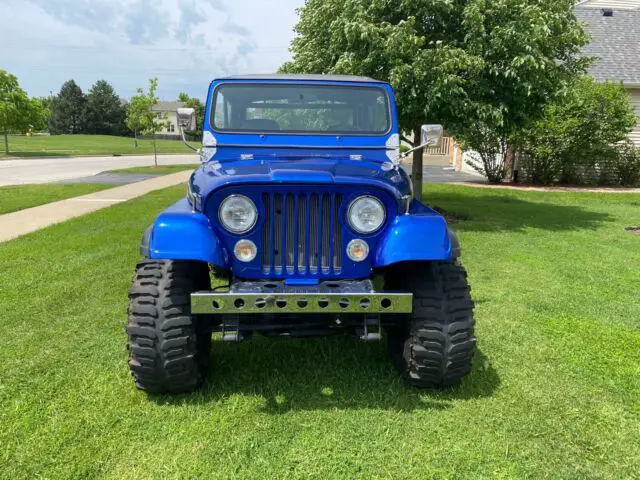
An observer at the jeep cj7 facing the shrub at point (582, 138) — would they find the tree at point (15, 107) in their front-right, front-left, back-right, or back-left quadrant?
front-left

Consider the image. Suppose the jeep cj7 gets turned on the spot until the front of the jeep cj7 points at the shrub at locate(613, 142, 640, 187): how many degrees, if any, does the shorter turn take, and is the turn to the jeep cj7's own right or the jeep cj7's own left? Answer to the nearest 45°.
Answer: approximately 135° to the jeep cj7's own left

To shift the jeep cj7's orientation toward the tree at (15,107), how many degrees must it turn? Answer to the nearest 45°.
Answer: approximately 135° to its right

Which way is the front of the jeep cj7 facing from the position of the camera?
facing the viewer

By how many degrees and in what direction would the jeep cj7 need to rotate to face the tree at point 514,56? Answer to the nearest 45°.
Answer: approximately 135° to its left

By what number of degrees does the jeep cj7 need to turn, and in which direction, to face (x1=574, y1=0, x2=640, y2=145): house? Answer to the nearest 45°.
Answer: approximately 135° to its left

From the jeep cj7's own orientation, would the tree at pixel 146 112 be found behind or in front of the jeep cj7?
behind

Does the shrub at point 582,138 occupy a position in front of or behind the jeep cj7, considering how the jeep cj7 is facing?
behind
